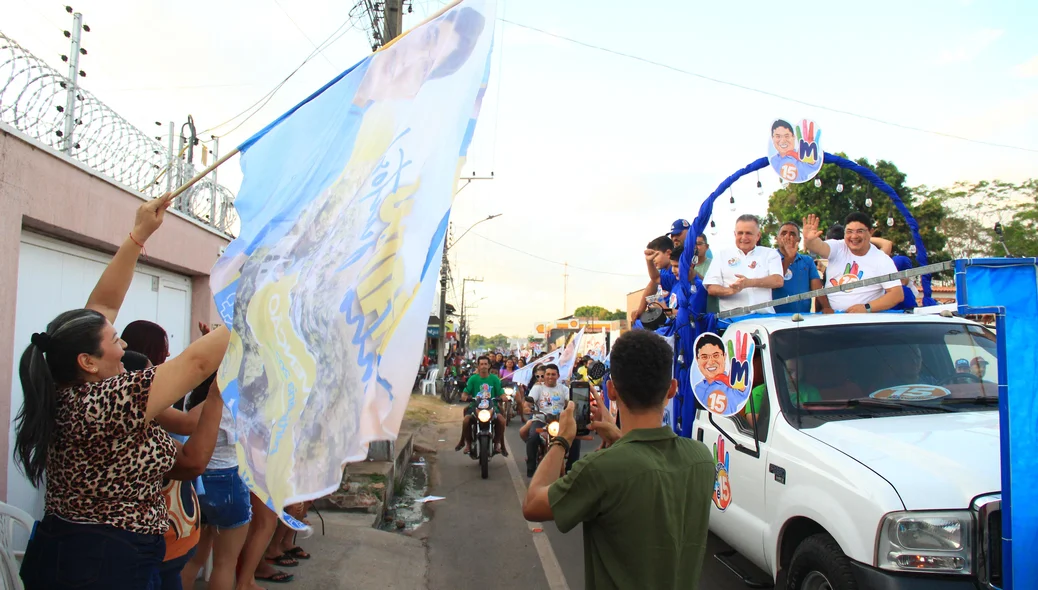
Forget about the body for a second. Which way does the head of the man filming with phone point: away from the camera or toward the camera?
away from the camera

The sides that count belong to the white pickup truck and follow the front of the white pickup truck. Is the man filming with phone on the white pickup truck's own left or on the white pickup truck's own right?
on the white pickup truck's own right

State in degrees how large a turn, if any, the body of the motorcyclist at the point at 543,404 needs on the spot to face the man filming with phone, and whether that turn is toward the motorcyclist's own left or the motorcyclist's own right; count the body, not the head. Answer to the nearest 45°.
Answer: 0° — they already face them

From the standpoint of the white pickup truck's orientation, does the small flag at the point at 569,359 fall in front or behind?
behind

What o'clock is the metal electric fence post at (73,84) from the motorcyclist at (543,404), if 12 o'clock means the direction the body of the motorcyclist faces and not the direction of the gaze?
The metal electric fence post is roughly at 1 o'clock from the motorcyclist.

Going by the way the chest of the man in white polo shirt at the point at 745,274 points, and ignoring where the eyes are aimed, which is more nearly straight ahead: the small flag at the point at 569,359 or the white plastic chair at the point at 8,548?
the white plastic chair

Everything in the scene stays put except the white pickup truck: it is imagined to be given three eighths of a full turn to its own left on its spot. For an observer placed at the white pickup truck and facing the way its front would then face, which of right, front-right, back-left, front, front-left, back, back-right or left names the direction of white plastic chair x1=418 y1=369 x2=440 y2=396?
front-left

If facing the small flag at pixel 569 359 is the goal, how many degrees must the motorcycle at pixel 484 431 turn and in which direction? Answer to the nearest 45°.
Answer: approximately 135° to its left

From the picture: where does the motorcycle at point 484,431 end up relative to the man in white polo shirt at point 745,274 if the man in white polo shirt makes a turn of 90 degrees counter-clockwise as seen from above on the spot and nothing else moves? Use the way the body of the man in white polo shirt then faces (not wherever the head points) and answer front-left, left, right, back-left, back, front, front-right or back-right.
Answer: back-left

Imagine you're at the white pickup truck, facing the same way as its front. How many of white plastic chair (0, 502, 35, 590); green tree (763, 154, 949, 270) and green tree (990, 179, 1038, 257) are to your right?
1

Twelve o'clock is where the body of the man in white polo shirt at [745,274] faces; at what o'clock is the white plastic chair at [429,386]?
The white plastic chair is roughly at 5 o'clock from the man in white polo shirt.

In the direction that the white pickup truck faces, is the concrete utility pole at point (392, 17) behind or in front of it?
behind
